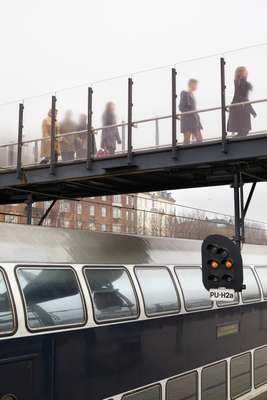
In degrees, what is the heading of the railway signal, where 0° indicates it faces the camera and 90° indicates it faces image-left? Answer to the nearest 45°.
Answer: approximately 0°

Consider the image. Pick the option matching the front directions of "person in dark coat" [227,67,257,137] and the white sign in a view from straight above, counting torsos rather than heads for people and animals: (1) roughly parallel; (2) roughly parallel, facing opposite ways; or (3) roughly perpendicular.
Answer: roughly perpendicular

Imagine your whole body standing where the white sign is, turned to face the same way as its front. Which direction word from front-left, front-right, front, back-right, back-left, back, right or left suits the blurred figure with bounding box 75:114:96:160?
back-right

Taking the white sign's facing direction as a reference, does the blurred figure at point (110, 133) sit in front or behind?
behind
